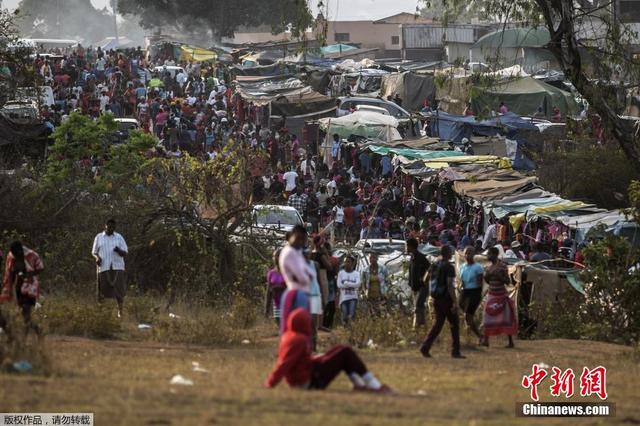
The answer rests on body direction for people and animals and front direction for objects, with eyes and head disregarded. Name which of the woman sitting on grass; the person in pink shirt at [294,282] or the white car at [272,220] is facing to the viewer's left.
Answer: the white car

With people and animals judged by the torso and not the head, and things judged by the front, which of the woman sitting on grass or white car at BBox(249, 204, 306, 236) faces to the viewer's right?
the woman sitting on grass

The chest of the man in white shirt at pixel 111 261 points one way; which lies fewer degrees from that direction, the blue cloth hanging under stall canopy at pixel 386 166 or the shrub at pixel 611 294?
the shrub

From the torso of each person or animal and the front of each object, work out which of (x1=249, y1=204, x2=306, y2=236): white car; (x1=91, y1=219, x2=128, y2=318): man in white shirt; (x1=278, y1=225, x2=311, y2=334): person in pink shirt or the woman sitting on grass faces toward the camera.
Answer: the man in white shirt

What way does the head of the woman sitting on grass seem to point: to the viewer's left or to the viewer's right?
to the viewer's right

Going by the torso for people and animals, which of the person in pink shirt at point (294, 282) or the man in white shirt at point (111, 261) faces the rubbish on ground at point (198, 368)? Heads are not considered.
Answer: the man in white shirt

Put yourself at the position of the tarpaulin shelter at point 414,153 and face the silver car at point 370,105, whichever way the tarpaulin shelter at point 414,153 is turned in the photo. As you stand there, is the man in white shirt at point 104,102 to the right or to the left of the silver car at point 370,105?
left

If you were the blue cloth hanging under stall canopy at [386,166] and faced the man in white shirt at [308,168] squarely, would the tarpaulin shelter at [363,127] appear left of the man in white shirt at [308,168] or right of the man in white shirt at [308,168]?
right
